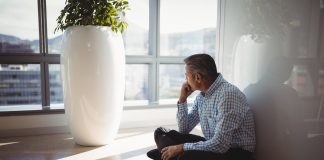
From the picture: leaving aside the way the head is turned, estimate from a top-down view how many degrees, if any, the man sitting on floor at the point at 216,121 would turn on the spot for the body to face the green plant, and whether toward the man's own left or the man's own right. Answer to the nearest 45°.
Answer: approximately 45° to the man's own right

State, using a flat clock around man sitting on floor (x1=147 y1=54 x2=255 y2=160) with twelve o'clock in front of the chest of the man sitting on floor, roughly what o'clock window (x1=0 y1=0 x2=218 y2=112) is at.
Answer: The window is roughly at 2 o'clock from the man sitting on floor.

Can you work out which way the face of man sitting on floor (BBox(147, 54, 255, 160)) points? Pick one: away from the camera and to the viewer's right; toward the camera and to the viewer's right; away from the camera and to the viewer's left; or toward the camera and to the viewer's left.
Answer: away from the camera and to the viewer's left

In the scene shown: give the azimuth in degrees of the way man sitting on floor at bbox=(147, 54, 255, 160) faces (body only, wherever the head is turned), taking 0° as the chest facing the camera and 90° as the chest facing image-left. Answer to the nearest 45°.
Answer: approximately 90°
